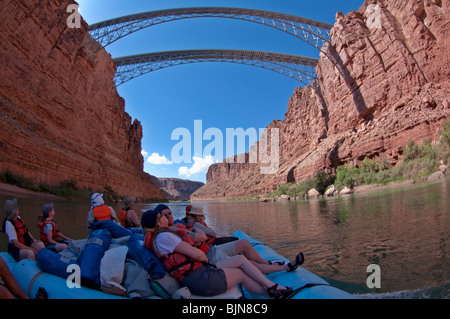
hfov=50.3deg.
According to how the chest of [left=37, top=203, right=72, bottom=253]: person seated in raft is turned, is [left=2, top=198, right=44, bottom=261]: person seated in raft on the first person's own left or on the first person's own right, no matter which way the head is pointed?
on the first person's own right

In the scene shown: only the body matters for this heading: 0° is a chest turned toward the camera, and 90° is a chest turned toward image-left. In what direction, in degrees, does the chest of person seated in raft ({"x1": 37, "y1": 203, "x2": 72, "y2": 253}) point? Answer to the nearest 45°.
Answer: approximately 270°

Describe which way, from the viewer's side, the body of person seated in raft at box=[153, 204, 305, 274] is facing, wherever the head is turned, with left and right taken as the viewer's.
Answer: facing to the right of the viewer

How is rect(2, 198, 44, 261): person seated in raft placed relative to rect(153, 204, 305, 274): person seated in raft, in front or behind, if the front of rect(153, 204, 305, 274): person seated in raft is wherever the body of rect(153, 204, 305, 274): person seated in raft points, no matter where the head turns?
behind

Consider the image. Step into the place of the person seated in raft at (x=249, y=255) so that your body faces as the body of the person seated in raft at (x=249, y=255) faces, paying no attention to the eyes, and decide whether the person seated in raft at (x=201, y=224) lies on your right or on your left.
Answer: on your left
